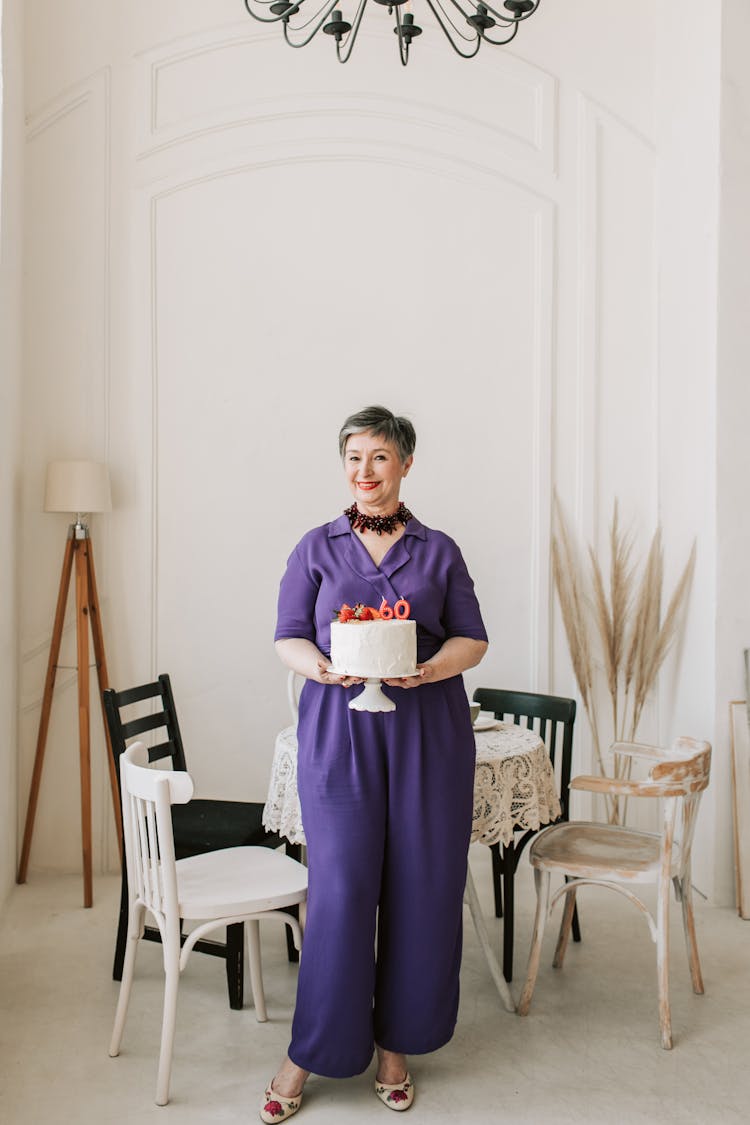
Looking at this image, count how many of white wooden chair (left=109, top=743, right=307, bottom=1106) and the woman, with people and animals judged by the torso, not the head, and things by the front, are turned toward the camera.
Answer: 1

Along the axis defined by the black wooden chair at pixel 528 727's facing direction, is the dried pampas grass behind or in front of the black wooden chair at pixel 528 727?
behind

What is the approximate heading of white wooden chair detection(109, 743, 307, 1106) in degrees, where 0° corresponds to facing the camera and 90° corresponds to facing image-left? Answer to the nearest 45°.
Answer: approximately 225°

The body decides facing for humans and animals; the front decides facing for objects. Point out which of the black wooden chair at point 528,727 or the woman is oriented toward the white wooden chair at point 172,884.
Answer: the black wooden chair

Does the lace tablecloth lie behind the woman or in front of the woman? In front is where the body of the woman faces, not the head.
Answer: behind

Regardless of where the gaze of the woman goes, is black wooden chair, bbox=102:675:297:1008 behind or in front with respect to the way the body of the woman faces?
behind
